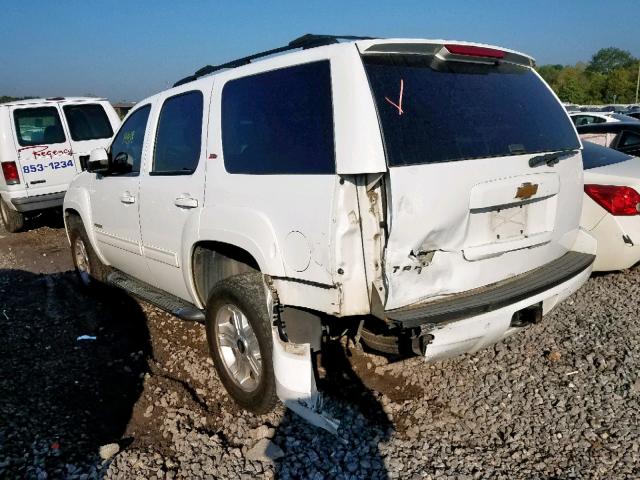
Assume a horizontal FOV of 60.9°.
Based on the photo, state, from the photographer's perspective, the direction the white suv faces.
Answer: facing away from the viewer and to the left of the viewer

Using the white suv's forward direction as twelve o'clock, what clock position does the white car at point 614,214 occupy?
The white car is roughly at 3 o'clock from the white suv.

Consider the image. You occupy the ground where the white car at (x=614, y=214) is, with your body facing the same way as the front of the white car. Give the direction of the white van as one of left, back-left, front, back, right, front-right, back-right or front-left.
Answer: front-left

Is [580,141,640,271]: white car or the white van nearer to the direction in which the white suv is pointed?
the white van

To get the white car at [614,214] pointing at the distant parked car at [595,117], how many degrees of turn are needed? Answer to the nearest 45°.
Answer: approximately 45° to its right

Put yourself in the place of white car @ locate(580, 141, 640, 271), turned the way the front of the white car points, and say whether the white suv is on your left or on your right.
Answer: on your left

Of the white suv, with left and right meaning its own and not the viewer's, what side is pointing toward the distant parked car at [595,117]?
right

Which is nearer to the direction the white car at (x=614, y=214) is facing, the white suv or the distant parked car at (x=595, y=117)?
the distant parked car

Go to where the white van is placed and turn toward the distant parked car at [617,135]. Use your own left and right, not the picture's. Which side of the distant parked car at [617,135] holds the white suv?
right

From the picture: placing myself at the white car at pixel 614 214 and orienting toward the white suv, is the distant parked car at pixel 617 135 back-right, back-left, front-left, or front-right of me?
back-right

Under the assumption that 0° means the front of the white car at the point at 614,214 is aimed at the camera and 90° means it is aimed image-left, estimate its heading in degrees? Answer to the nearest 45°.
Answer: approximately 135°

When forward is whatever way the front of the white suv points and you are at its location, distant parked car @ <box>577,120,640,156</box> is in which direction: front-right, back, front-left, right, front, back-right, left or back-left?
right

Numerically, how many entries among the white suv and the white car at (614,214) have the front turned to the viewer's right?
0
